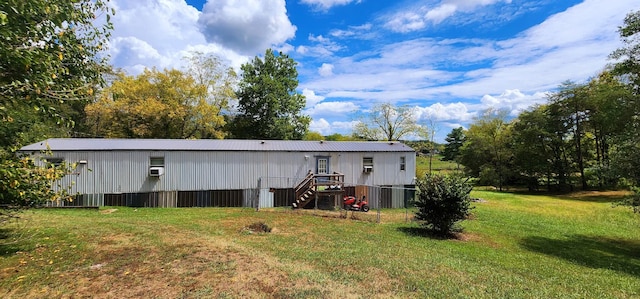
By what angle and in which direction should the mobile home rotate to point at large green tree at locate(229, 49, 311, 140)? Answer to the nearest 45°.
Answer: approximately 180°

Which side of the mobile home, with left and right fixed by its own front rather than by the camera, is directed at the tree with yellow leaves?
back

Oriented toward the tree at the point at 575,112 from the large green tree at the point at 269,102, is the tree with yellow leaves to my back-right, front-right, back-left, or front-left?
back-right

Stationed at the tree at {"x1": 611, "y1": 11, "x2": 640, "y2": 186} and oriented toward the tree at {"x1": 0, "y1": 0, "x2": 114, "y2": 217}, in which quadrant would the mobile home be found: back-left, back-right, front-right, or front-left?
front-right

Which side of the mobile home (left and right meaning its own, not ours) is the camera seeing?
front

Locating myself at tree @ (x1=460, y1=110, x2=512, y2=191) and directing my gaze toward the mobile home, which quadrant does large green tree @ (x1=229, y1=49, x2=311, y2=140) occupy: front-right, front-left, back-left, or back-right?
front-right

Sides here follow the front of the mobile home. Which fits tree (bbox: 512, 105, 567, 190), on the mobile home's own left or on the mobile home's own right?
on the mobile home's own left

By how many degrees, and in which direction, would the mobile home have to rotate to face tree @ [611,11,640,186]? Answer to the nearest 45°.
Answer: approximately 45° to its left
